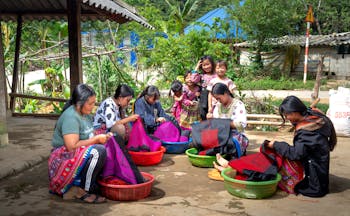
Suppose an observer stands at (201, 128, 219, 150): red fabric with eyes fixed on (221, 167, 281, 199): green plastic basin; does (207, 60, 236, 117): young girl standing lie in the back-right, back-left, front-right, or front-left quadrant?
back-left

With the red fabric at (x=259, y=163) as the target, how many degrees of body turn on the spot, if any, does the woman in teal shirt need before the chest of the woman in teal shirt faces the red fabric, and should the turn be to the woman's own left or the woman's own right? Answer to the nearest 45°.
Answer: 0° — they already face it

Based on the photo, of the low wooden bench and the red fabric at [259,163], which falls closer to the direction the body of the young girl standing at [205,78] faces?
the red fabric

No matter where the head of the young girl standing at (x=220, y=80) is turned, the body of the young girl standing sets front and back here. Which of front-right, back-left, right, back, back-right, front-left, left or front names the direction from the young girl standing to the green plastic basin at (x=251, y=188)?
front

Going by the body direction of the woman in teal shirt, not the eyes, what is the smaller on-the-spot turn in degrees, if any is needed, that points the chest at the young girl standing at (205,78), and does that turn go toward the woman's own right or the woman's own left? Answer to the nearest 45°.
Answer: approximately 45° to the woman's own left

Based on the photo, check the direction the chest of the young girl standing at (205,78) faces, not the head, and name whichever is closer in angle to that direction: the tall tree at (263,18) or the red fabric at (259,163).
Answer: the red fabric

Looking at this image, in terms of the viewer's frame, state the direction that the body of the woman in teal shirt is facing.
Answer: to the viewer's right

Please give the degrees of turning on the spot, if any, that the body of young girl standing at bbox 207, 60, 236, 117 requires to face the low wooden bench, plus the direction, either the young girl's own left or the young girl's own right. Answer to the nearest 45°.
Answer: approximately 135° to the young girl's own left

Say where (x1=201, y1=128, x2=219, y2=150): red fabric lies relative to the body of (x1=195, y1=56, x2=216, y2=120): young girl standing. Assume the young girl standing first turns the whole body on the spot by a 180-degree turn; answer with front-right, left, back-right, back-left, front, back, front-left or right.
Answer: back

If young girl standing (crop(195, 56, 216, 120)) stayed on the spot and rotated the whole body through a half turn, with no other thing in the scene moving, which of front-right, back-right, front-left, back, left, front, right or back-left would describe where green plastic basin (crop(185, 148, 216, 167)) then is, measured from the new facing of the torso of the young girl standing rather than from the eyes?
back

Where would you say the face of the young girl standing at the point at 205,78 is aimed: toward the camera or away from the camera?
toward the camera

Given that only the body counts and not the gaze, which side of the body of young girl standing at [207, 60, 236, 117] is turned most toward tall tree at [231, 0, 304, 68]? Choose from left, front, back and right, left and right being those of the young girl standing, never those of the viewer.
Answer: back

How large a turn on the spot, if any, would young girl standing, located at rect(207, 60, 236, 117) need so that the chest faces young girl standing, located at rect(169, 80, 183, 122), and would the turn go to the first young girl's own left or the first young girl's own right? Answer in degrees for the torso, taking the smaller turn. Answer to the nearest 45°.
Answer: approximately 135° to the first young girl's own right

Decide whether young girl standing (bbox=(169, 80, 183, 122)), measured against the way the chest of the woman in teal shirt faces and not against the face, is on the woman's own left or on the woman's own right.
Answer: on the woman's own left

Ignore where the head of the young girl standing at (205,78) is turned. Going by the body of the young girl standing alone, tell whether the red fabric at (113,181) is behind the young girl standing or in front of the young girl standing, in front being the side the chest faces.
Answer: in front

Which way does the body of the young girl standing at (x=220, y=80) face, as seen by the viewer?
toward the camera
